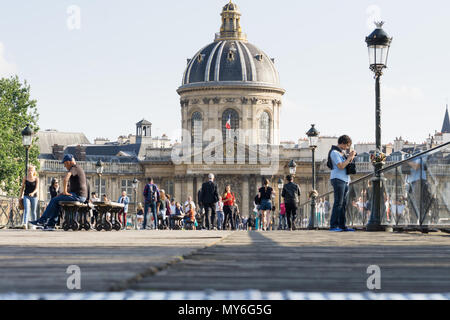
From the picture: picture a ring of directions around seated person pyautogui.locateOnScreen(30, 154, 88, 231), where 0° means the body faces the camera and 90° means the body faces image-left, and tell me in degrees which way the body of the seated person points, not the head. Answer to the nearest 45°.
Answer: approximately 90°

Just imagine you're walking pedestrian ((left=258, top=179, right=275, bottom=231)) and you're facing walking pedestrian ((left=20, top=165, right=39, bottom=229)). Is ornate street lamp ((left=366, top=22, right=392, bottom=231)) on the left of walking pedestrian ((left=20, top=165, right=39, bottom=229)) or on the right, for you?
left

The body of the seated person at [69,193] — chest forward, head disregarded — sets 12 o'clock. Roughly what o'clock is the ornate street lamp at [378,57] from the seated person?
The ornate street lamp is roughly at 6 o'clock from the seated person.

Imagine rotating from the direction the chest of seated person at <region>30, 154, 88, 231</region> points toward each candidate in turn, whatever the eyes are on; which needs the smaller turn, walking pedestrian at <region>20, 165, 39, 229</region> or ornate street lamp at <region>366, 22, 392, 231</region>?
the walking pedestrian

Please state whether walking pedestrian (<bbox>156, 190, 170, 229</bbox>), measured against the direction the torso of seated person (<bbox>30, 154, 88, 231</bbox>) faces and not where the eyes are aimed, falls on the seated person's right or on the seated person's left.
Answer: on the seated person's right

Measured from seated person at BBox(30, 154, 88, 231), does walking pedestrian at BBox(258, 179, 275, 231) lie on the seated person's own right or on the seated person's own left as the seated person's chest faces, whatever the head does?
on the seated person's own right
